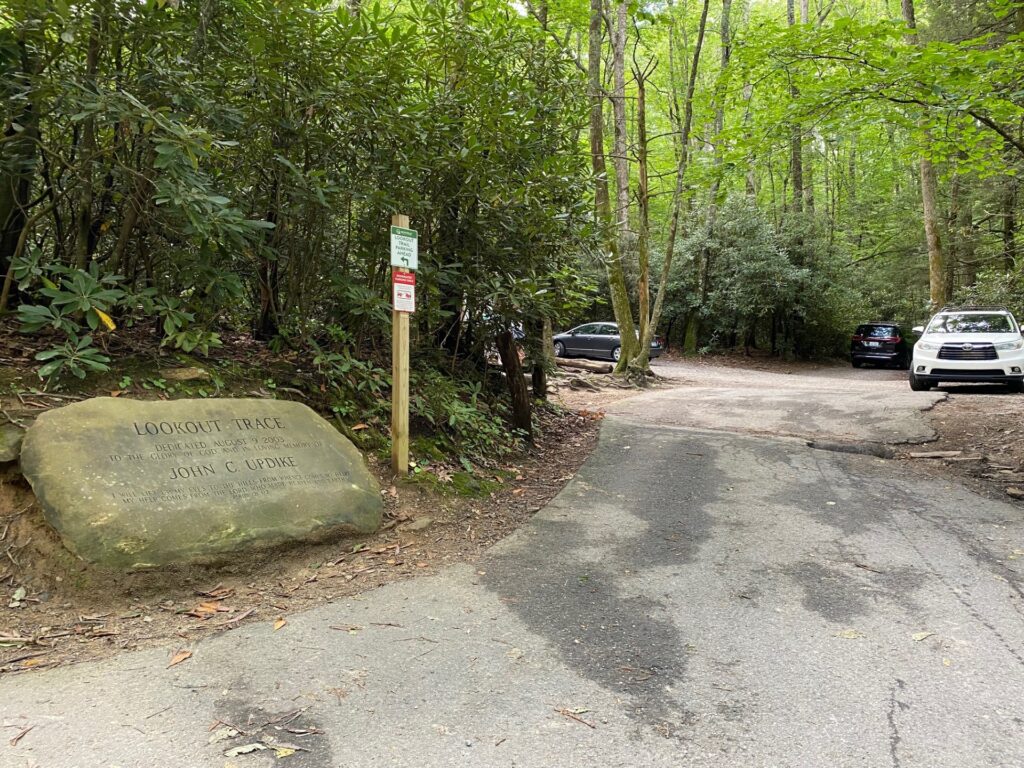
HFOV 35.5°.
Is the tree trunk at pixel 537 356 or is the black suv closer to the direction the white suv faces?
the tree trunk

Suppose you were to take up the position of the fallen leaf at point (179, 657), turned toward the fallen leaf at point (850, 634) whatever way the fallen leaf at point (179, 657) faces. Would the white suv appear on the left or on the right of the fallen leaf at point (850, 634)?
left

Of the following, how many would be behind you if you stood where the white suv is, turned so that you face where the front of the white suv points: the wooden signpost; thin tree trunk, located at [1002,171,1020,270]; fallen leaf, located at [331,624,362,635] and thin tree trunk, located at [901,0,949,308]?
2

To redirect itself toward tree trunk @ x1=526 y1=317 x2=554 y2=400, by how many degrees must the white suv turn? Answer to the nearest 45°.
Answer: approximately 45° to its right

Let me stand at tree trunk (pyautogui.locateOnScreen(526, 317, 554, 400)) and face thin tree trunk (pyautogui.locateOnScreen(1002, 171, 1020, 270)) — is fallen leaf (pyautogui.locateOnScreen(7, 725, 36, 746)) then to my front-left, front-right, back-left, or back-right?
back-right

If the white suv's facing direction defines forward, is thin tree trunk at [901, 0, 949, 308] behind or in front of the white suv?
behind

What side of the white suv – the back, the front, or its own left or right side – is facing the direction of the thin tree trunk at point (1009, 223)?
back

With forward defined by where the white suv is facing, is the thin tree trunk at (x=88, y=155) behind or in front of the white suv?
in front

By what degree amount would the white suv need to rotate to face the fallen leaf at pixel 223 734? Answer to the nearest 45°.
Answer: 0° — it already faces it

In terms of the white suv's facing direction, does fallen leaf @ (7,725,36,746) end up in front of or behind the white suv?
in front

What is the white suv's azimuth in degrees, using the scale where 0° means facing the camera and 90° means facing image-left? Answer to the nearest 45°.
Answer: approximately 0°

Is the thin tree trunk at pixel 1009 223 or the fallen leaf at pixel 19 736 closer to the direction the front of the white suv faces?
the fallen leaf

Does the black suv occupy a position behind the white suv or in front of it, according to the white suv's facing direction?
behind
